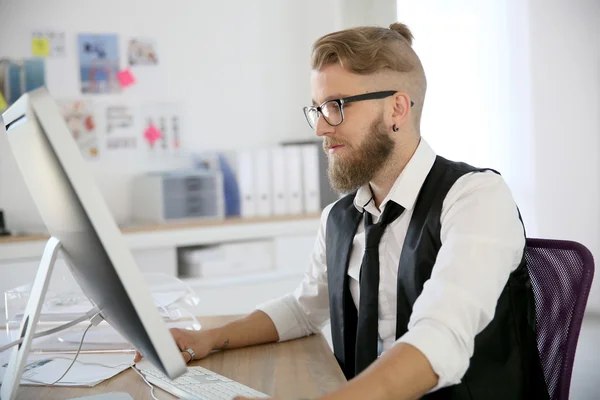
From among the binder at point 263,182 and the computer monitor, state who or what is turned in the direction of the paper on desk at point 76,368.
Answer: the binder

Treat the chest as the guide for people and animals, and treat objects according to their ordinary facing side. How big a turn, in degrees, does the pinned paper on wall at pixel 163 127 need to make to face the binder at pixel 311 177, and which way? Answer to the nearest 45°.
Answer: approximately 90° to its left

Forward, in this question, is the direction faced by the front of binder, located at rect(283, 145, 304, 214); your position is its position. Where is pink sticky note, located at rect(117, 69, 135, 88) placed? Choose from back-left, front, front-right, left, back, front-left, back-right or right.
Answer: right

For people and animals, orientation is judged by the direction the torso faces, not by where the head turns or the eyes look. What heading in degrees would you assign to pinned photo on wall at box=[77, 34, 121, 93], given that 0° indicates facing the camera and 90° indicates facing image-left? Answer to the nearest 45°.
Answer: approximately 0°

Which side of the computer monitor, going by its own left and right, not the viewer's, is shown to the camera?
right

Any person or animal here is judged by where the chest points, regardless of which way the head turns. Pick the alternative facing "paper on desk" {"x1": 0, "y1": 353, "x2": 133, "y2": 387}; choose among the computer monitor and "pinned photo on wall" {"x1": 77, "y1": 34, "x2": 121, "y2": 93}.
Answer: the pinned photo on wall

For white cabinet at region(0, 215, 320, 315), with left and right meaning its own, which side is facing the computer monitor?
front

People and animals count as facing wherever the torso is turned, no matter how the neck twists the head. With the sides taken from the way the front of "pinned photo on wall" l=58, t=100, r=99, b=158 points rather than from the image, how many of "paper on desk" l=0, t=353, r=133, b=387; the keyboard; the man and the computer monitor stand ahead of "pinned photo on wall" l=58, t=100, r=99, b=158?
4

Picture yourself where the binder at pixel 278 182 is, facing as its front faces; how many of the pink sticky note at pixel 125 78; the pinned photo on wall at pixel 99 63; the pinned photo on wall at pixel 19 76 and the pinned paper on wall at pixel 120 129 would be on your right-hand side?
4

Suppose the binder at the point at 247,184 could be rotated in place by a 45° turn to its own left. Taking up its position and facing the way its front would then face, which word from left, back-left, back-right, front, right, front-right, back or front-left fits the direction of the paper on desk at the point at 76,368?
front-right

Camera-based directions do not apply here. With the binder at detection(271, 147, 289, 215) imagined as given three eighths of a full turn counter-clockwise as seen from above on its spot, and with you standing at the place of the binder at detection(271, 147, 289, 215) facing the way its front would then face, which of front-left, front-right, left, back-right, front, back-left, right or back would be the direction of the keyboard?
back-right

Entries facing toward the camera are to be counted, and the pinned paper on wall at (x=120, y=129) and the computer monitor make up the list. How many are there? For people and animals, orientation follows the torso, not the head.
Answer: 1

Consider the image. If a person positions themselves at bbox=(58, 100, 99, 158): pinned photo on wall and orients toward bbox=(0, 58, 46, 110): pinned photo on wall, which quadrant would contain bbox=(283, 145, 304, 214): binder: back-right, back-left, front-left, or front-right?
back-left

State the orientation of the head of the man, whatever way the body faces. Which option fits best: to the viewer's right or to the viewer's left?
to the viewer's left
